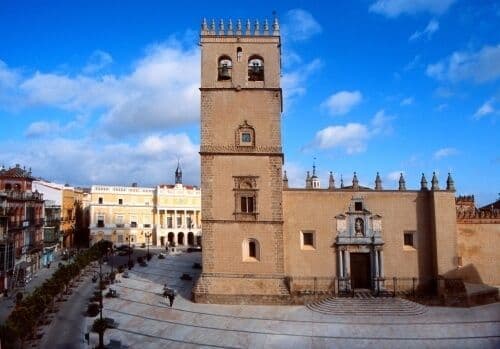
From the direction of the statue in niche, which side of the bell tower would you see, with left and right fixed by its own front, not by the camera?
left

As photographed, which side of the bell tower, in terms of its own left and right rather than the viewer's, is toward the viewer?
front

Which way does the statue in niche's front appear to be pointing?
toward the camera

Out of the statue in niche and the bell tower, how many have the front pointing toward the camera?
2

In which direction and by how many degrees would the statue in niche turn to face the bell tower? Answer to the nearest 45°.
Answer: approximately 90° to its right
